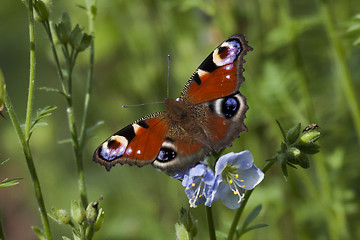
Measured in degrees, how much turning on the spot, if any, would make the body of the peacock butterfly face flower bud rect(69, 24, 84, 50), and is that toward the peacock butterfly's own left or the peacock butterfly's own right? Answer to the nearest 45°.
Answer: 0° — it already faces it

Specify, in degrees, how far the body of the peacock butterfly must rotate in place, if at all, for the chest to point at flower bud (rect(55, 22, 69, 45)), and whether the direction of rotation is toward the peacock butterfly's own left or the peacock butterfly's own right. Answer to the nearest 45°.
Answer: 0° — it already faces it

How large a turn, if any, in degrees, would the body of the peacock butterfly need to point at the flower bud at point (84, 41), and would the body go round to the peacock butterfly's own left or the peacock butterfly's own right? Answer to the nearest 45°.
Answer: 0° — it already faces it

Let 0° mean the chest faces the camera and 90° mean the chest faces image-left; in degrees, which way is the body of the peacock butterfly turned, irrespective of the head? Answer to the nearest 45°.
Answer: approximately 135°
